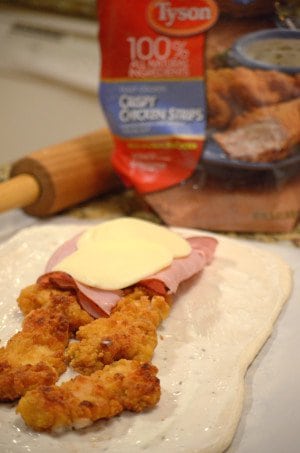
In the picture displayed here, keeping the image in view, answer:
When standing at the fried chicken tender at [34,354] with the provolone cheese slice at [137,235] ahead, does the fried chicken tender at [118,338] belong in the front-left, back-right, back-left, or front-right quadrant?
front-right

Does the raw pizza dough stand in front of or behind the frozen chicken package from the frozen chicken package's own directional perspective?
in front

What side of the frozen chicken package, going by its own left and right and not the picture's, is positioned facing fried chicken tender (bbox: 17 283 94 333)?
front

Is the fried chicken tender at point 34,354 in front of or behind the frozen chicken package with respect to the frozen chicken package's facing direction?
in front

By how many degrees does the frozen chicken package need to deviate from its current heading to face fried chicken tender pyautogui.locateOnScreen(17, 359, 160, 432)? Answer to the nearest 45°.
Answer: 0° — it already faces it

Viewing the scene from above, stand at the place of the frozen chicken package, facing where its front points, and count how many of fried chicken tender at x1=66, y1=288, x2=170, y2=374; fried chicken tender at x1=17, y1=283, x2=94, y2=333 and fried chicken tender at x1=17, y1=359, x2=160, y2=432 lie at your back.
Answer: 0

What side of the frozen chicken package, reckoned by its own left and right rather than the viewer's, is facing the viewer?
front

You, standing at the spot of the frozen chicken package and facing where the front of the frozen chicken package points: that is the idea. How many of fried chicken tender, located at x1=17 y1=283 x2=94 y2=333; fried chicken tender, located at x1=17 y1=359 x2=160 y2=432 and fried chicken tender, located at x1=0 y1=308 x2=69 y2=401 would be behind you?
0

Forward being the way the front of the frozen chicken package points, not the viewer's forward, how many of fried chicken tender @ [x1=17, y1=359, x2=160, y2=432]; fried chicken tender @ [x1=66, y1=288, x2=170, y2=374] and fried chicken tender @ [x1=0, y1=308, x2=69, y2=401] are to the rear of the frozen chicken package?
0
